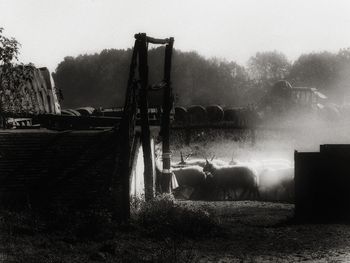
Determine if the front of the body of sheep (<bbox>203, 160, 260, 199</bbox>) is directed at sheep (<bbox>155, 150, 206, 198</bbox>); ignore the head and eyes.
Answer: yes

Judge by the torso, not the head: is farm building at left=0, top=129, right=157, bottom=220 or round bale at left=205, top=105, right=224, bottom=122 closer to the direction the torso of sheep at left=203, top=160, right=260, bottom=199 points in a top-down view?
the farm building

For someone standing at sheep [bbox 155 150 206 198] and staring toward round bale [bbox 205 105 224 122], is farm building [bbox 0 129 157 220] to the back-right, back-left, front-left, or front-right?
back-left

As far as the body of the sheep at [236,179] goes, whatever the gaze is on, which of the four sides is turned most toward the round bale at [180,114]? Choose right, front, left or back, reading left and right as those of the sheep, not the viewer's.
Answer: right

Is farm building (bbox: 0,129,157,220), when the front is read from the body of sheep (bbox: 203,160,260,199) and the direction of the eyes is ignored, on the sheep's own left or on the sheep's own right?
on the sheep's own left

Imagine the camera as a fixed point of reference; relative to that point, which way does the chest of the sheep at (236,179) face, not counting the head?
to the viewer's left

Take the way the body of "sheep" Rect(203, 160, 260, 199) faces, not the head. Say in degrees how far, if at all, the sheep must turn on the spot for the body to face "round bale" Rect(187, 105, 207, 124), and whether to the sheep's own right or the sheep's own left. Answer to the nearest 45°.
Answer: approximately 90° to the sheep's own right

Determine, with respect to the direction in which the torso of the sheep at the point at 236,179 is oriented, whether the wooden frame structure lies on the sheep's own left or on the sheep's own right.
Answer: on the sheep's own left

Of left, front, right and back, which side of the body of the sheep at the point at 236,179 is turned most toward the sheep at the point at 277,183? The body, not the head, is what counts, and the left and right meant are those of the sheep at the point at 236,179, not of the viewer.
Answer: back
